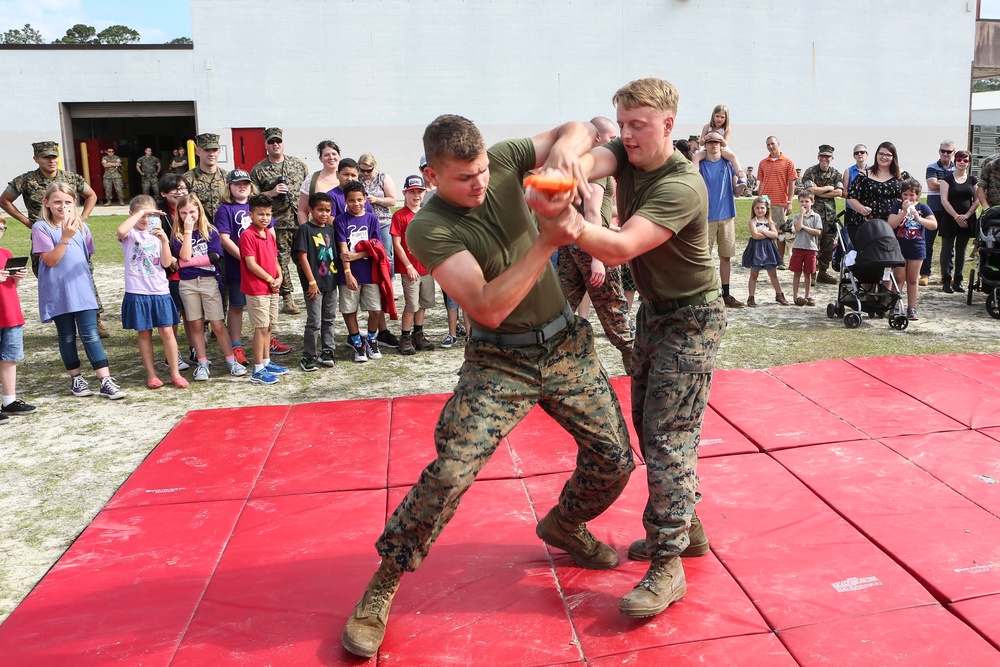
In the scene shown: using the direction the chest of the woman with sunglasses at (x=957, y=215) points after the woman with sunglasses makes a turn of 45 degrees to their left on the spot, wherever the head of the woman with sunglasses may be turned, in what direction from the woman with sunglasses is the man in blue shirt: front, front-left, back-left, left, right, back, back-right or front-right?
right

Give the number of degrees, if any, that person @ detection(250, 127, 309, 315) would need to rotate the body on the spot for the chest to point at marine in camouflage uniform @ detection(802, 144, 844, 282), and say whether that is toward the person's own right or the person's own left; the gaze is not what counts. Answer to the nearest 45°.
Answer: approximately 90° to the person's own left

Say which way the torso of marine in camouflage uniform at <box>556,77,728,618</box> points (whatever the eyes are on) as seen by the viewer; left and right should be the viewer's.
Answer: facing the viewer and to the left of the viewer

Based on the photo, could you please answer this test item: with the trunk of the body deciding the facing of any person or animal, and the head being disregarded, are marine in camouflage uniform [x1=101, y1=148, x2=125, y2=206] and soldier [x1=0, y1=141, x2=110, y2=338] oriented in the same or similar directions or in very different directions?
same or similar directions

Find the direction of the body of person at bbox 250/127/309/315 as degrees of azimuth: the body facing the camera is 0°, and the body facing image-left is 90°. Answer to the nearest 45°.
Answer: approximately 0°

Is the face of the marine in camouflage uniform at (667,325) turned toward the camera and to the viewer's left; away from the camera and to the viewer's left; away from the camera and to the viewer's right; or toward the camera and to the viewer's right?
toward the camera and to the viewer's left

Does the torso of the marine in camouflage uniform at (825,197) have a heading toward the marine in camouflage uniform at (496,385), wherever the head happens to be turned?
yes

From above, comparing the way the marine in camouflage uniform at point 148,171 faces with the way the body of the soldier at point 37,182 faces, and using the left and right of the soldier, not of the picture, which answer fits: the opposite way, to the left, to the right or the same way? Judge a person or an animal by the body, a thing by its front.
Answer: the same way

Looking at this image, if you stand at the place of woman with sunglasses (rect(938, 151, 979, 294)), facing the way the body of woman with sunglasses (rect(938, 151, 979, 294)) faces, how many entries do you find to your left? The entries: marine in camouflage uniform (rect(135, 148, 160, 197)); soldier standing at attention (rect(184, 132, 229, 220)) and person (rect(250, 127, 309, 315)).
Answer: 0

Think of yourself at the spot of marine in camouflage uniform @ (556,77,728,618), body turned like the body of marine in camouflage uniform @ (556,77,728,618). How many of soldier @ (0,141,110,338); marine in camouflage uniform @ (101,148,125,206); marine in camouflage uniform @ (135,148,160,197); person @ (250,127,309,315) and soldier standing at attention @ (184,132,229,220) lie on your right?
5

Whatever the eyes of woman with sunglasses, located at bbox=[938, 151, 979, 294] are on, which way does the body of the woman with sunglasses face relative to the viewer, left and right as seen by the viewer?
facing the viewer
